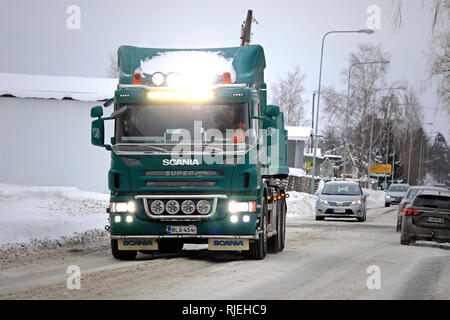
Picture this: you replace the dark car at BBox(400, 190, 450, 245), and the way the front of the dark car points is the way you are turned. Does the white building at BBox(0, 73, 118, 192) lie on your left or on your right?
on your left

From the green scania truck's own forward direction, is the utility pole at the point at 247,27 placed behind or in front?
behind

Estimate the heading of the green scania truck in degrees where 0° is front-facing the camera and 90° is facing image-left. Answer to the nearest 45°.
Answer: approximately 0°

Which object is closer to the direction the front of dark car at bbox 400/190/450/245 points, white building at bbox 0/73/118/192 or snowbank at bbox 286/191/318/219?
the snowbank

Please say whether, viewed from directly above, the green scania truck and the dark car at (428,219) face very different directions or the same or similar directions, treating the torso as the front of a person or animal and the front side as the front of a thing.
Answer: very different directions

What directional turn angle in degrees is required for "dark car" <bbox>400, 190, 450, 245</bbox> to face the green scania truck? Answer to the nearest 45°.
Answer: approximately 135° to its left

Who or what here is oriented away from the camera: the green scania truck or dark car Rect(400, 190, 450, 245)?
the dark car

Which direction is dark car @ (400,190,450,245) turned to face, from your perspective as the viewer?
facing away from the viewer

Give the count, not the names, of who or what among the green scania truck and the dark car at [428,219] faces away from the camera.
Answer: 1
